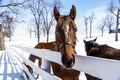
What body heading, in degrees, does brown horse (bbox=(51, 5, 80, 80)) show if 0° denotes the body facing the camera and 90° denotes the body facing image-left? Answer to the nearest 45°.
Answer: approximately 0°
